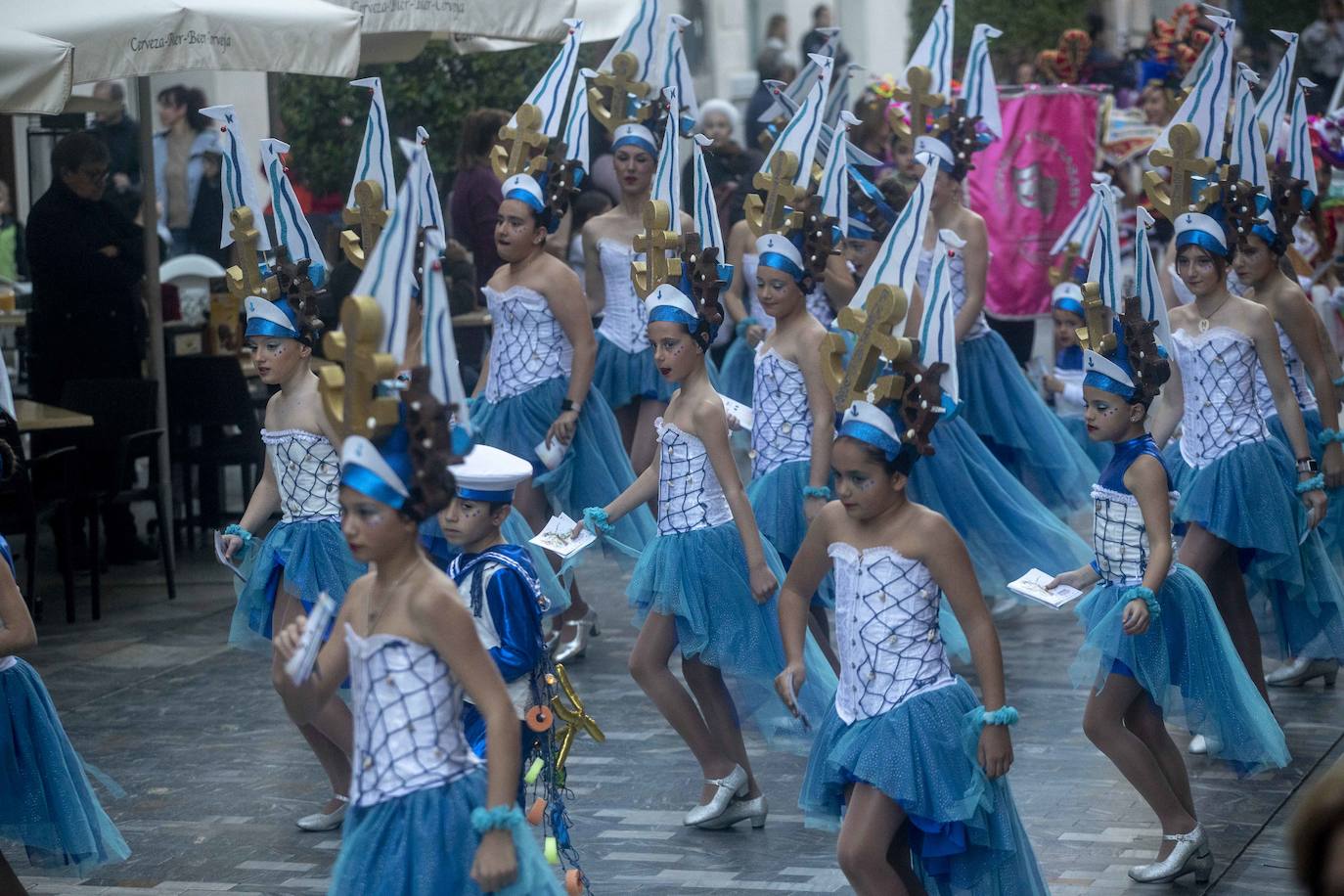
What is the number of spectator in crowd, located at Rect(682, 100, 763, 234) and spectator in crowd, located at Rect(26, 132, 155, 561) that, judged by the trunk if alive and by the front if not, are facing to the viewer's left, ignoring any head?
0

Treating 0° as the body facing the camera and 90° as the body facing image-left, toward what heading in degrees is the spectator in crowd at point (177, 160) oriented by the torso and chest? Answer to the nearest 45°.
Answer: approximately 45°

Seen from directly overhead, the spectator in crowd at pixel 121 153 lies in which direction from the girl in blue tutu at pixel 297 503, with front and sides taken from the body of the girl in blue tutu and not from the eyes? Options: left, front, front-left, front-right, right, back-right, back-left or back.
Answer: back-right

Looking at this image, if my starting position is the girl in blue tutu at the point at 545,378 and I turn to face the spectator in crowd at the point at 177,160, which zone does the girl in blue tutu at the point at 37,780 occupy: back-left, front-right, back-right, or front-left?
back-left

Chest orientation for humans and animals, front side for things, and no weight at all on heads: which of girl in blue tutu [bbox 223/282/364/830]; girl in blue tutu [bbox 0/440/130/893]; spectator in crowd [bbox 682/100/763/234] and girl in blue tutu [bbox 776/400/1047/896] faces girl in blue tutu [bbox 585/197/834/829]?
the spectator in crowd

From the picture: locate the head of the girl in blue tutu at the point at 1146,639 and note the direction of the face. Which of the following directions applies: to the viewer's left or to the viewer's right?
to the viewer's left

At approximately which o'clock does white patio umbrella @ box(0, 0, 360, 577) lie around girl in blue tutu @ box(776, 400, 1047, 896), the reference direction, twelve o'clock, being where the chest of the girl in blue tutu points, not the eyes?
The white patio umbrella is roughly at 3 o'clock from the girl in blue tutu.

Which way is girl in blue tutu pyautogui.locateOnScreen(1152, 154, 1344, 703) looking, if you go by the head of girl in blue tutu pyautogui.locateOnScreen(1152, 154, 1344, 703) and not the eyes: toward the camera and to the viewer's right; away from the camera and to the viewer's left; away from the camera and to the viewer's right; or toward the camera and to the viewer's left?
toward the camera and to the viewer's left

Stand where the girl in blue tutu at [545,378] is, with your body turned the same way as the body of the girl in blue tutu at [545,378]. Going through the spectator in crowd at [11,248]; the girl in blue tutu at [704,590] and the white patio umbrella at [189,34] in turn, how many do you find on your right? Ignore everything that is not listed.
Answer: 2

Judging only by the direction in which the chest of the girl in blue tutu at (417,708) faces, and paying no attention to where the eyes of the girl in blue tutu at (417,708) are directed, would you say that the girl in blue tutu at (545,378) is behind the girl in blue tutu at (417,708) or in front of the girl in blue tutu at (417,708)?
behind

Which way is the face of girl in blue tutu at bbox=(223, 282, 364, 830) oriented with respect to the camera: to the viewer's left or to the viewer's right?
to the viewer's left

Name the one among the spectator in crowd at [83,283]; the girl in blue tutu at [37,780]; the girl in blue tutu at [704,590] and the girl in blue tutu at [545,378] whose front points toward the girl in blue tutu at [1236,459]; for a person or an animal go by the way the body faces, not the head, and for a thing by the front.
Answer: the spectator in crowd

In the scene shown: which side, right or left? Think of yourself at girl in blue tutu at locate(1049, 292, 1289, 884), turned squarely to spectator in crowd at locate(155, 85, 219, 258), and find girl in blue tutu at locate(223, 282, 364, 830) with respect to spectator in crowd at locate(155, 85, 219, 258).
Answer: left
